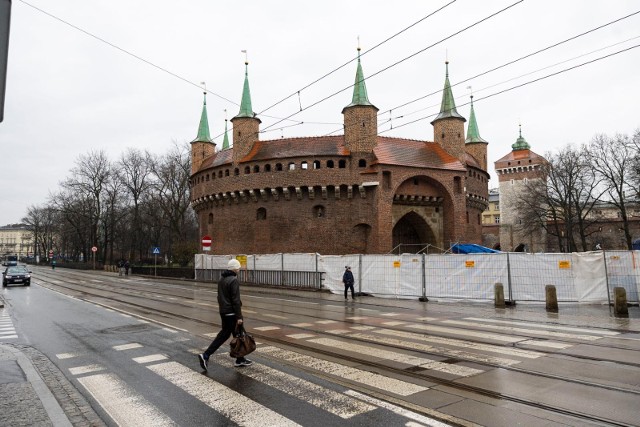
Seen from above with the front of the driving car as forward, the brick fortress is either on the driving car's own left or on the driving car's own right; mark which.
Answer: on the driving car's own left

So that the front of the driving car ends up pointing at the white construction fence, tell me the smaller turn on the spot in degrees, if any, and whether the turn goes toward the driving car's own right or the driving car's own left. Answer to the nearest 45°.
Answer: approximately 45° to the driving car's own left

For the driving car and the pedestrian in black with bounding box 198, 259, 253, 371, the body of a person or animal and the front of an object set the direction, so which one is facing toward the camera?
the driving car

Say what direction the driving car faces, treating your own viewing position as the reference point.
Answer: facing the viewer

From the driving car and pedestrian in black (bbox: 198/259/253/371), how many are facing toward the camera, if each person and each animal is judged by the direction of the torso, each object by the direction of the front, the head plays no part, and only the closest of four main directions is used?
1

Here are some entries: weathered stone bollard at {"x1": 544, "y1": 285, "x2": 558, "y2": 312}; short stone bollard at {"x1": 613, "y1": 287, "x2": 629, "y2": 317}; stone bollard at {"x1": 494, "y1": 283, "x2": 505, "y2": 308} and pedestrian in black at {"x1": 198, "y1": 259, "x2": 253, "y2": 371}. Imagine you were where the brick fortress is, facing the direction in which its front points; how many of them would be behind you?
0

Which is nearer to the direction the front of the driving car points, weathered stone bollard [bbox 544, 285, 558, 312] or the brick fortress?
the weathered stone bollard

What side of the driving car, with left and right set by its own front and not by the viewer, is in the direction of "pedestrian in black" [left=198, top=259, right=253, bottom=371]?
front

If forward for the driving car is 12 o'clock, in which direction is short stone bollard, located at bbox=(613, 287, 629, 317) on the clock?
The short stone bollard is roughly at 11 o'clock from the driving car.

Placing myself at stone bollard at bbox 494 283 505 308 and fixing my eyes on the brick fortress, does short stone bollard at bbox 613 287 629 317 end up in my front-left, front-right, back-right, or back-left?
back-right

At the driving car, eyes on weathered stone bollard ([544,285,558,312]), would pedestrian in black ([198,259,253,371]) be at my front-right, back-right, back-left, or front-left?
front-right

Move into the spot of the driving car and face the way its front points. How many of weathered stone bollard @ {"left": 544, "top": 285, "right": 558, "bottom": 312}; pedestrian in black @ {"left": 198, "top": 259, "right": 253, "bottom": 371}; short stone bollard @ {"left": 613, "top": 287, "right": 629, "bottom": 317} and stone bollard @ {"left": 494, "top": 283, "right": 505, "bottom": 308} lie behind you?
0
